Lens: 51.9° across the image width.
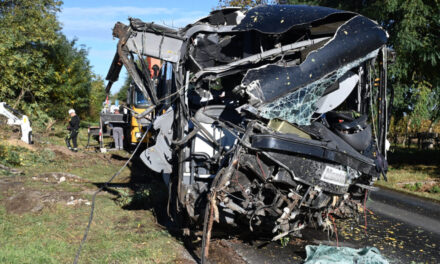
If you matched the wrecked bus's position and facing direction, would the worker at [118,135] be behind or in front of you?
behind

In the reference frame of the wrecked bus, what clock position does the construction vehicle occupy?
The construction vehicle is roughly at 5 o'clock from the wrecked bus.

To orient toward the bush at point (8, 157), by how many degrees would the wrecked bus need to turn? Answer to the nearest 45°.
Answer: approximately 135° to its right

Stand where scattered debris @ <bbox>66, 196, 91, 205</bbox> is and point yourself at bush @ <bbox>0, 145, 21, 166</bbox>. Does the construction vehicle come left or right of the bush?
right

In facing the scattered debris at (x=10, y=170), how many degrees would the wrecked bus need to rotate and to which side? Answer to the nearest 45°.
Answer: approximately 135° to its right

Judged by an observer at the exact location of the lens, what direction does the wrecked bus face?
facing the viewer

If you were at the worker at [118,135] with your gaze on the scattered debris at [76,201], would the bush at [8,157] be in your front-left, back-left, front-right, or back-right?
front-right

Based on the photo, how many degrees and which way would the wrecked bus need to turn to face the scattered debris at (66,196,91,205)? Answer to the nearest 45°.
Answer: approximately 135° to its right
